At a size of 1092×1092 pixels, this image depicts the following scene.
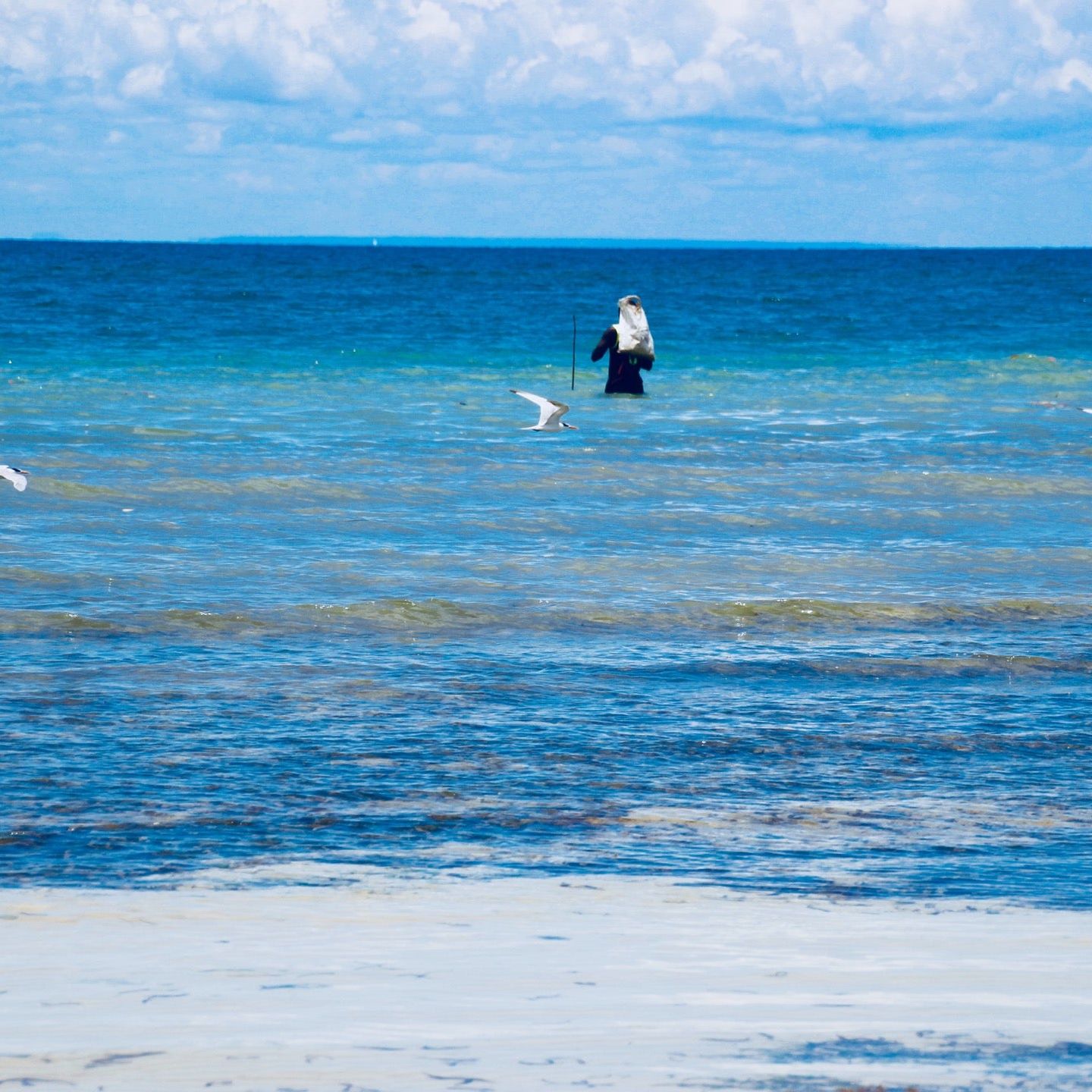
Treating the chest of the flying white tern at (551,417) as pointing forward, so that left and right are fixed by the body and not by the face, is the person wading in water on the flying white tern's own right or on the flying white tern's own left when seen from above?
on the flying white tern's own left

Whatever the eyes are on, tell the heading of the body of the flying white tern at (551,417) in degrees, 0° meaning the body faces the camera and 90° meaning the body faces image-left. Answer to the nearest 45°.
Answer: approximately 270°

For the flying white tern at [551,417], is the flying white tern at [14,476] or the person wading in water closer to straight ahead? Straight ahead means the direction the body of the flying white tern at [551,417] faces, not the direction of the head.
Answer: the person wading in water
